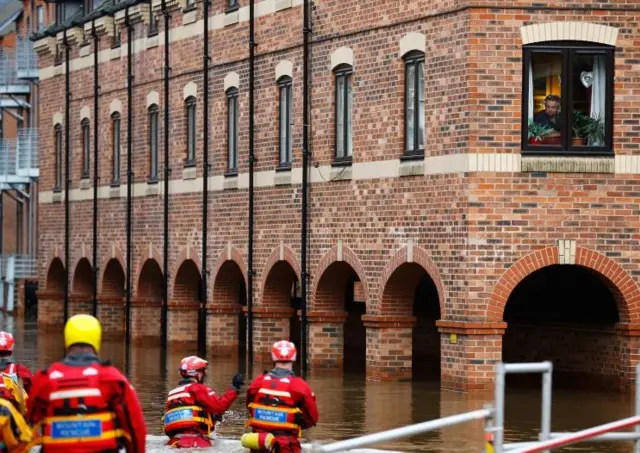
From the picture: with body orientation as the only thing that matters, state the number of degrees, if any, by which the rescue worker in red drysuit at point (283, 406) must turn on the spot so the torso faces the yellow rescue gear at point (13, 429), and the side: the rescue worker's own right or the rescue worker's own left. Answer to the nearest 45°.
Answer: approximately 90° to the rescue worker's own left

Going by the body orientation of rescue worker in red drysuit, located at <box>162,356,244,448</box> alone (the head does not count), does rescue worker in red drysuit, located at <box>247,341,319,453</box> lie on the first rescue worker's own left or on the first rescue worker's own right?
on the first rescue worker's own right

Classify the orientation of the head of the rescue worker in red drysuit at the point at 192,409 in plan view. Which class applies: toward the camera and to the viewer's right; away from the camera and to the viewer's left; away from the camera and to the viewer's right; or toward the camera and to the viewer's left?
away from the camera and to the viewer's right

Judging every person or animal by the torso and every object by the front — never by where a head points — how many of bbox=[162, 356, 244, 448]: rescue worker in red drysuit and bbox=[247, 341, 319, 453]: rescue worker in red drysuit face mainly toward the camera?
0

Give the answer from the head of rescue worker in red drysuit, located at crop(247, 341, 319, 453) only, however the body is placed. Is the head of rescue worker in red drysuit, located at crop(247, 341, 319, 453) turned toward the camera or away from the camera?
away from the camera

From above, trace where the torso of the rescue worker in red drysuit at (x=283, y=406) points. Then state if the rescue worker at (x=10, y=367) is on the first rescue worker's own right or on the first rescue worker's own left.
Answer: on the first rescue worker's own left

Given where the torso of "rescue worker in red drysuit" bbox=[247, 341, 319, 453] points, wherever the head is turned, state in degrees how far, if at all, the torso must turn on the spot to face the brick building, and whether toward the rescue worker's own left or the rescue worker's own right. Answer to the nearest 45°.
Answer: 0° — they already face it

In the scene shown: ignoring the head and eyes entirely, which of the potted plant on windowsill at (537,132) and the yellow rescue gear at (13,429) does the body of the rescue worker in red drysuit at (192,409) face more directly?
the potted plant on windowsill

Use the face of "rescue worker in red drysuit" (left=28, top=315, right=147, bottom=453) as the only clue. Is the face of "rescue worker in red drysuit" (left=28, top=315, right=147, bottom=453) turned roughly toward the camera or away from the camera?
away from the camera

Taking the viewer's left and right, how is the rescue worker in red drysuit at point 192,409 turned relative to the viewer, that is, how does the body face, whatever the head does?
facing away from the viewer and to the right of the viewer

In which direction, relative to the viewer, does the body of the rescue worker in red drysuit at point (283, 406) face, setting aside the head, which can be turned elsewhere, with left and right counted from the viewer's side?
facing away from the viewer
